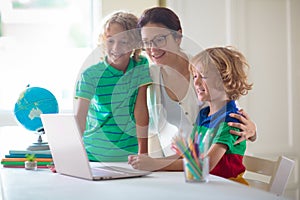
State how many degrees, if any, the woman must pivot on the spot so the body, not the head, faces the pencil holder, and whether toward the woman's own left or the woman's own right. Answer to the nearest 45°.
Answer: approximately 45° to the woman's own left

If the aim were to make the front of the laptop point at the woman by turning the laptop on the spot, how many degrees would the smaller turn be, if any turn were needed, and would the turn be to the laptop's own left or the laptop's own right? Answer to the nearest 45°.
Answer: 0° — it already faces them

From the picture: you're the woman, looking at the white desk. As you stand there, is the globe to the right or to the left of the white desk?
right

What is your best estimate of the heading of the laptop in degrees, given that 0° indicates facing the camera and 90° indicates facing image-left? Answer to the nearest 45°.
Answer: approximately 225°

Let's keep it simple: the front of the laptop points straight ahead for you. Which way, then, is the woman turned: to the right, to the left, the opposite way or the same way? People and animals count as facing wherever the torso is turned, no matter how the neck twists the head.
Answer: the opposite way

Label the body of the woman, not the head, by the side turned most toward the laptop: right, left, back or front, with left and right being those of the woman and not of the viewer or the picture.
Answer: front

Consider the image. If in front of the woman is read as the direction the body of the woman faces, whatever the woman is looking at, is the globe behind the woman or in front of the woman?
in front

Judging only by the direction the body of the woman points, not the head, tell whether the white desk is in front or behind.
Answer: in front
